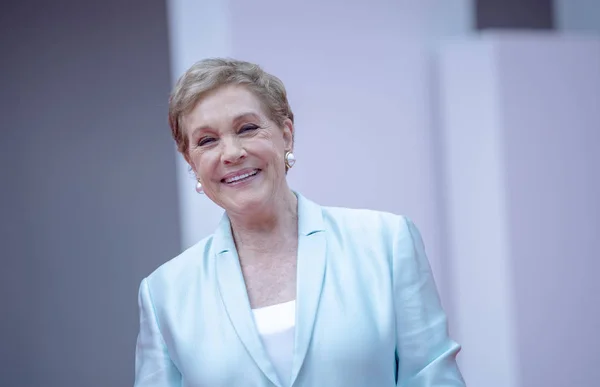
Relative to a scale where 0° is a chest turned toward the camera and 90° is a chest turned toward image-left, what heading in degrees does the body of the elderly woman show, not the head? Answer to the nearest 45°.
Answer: approximately 0°
